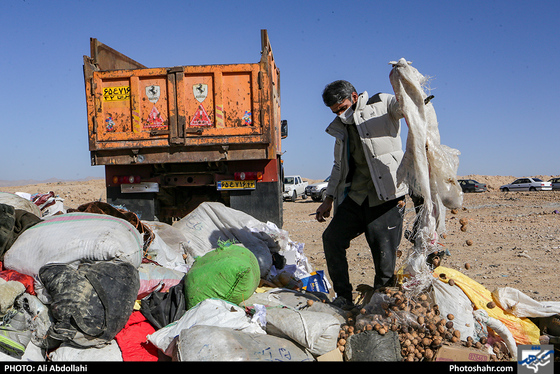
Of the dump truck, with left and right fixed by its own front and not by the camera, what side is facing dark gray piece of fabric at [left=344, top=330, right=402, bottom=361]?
back

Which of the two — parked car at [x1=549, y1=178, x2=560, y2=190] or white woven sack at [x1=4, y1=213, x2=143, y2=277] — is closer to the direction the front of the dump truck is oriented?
the parked car

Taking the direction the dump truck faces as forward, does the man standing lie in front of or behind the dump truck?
behind

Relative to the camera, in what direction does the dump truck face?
facing away from the viewer

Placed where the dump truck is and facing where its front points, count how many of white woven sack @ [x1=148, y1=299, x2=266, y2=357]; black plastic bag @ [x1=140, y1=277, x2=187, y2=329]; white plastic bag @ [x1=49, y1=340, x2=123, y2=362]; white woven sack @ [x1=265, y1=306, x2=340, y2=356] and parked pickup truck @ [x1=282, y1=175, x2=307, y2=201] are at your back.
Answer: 4

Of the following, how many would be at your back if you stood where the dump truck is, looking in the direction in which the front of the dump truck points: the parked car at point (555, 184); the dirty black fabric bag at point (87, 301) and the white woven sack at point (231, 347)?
2

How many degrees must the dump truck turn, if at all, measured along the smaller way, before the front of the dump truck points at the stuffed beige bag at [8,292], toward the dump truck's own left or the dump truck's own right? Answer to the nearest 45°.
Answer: approximately 180°

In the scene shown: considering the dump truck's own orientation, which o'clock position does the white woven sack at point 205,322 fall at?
The white woven sack is roughly at 6 o'clock from the dump truck.

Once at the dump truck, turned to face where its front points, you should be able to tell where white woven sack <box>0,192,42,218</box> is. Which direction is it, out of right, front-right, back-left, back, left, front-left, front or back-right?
back-left

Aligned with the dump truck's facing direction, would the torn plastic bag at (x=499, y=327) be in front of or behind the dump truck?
behind

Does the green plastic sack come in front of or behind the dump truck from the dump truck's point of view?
behind

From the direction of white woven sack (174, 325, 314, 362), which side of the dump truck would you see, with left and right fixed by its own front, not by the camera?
back
